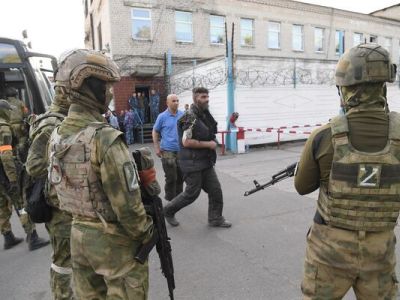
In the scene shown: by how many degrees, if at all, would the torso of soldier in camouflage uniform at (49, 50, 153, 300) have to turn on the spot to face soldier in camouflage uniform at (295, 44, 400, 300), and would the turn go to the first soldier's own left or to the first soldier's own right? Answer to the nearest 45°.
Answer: approximately 45° to the first soldier's own right

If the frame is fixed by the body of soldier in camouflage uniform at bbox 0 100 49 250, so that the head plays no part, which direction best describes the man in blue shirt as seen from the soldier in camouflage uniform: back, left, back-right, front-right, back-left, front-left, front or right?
front

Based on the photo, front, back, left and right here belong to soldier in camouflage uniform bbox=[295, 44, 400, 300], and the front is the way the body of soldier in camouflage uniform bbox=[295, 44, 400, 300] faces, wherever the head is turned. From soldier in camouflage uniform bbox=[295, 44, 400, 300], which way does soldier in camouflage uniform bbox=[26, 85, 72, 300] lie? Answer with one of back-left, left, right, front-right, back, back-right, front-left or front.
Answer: left

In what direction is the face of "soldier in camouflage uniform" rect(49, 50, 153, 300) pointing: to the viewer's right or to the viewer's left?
to the viewer's right

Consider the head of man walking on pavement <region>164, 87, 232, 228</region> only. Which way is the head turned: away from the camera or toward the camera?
toward the camera

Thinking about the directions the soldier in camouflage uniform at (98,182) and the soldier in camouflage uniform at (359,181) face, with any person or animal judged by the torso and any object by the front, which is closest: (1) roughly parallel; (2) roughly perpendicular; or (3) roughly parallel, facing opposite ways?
roughly parallel

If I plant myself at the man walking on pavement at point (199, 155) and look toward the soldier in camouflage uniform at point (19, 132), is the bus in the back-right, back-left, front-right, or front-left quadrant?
front-right

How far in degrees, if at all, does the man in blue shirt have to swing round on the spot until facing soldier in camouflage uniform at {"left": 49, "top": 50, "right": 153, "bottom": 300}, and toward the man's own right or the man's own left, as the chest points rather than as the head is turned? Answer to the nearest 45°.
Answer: approximately 45° to the man's own right

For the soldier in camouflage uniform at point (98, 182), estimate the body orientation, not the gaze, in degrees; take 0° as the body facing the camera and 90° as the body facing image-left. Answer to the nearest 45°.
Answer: approximately 225°

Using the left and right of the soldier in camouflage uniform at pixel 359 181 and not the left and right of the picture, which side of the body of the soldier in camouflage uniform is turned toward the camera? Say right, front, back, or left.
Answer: back

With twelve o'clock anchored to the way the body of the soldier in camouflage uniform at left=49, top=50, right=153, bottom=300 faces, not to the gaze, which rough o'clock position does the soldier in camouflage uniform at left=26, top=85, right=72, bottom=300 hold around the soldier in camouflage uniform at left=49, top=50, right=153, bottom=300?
the soldier in camouflage uniform at left=26, top=85, right=72, bottom=300 is roughly at 10 o'clock from the soldier in camouflage uniform at left=49, top=50, right=153, bottom=300.

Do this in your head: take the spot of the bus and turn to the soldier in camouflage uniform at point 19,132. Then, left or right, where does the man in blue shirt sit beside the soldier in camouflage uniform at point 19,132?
left

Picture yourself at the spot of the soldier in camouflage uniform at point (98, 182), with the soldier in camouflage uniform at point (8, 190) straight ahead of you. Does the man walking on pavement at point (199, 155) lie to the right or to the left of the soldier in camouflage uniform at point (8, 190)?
right
